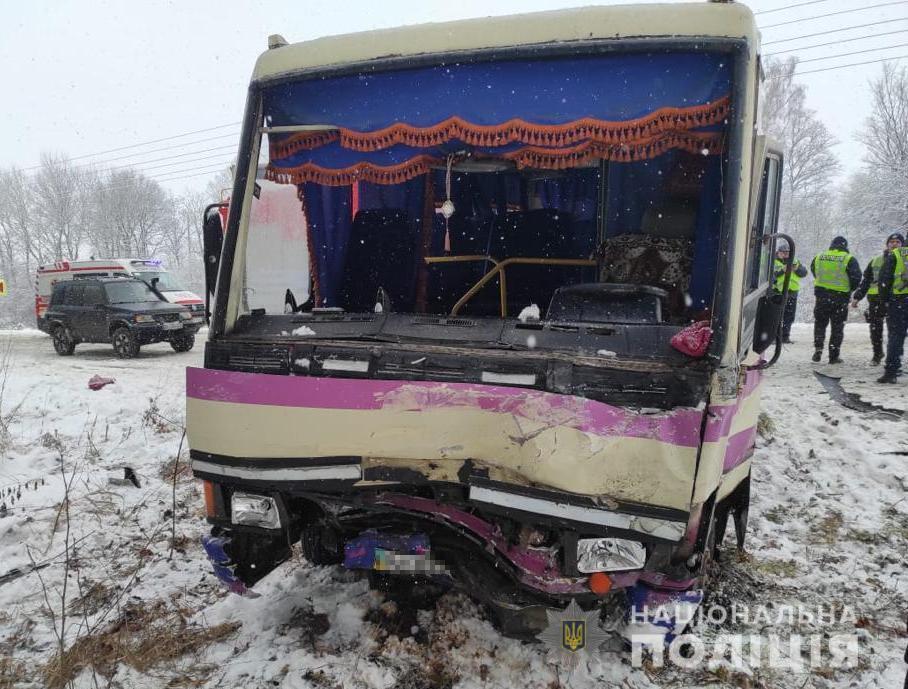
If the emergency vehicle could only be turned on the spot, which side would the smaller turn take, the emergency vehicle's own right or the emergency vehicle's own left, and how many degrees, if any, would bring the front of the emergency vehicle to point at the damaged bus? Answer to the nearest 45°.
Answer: approximately 90° to the emergency vehicle's own right

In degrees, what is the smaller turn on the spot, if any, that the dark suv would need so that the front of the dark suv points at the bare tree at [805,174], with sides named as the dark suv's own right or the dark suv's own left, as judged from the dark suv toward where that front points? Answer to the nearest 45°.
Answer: approximately 45° to the dark suv's own left

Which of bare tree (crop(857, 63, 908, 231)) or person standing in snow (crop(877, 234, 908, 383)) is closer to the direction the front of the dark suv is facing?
the person standing in snow

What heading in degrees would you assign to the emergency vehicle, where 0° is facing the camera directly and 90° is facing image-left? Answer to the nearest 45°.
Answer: approximately 270°

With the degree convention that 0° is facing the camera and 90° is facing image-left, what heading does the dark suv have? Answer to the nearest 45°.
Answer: approximately 315°

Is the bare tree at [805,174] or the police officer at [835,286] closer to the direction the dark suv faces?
the police officer

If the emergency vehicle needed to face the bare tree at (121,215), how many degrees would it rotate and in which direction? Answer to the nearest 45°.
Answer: approximately 90° to its left

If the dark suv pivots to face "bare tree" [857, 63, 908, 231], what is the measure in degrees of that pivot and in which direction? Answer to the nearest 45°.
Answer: approximately 45° to its left
